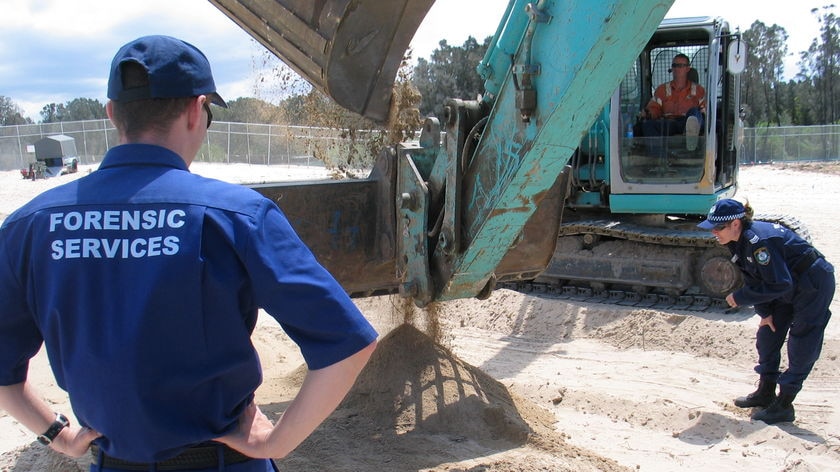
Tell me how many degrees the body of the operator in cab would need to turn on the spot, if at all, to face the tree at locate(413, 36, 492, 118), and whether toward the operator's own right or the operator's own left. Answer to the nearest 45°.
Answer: approximately 180°

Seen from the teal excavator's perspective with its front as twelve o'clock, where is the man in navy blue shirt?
The man in navy blue shirt is roughly at 11 o'clock from the teal excavator.

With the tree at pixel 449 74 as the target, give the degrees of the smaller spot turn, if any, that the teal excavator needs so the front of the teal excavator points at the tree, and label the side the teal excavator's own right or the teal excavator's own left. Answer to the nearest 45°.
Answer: approximately 135° to the teal excavator's own right

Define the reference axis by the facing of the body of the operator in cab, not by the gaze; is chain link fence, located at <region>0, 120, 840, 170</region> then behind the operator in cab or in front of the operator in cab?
behind

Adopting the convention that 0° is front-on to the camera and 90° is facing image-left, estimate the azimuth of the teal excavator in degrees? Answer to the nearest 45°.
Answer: approximately 45°

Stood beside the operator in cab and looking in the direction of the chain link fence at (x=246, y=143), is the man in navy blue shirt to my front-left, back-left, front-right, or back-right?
back-left

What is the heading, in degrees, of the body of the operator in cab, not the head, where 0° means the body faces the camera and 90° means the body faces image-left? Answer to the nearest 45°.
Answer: approximately 0°

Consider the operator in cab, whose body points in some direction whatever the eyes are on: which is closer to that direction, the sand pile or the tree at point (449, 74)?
the sand pile

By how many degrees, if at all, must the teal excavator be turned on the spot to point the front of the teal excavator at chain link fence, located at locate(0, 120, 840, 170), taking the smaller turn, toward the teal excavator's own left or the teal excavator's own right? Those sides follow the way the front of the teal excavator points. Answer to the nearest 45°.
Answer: approximately 135° to the teal excavator's own right
